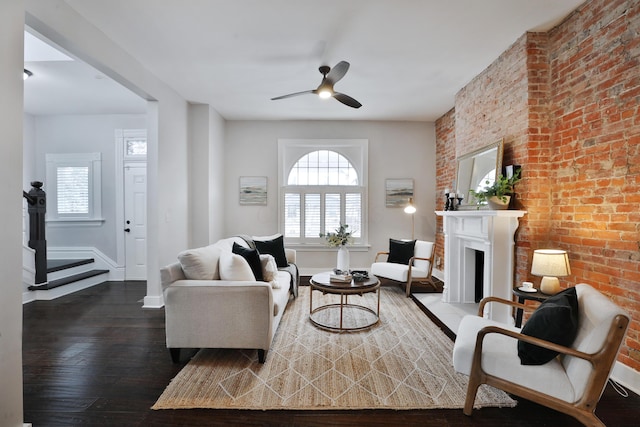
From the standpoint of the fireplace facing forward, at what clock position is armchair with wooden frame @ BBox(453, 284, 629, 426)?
The armchair with wooden frame is roughly at 10 o'clock from the fireplace.

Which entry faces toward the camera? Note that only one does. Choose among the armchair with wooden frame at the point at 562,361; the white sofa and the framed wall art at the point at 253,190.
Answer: the framed wall art

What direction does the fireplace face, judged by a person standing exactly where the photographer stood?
facing the viewer and to the left of the viewer

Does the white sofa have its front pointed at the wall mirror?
yes

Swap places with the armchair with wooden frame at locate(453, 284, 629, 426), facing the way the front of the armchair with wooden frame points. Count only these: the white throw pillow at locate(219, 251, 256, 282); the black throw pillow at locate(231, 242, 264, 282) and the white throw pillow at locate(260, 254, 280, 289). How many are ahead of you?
3

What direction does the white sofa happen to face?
to the viewer's right

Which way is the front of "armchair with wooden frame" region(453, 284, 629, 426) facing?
to the viewer's left

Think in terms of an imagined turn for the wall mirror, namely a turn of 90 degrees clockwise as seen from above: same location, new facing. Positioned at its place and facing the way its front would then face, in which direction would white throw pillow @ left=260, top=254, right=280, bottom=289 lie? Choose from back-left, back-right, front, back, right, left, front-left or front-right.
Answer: left

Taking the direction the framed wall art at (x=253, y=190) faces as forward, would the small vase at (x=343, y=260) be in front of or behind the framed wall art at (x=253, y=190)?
in front

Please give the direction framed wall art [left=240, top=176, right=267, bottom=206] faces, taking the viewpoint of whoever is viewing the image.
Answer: facing the viewer

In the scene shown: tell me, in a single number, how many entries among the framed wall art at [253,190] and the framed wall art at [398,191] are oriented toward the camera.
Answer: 2

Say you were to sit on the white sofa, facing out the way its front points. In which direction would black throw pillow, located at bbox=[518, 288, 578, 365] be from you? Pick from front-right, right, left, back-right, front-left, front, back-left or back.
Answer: front-right

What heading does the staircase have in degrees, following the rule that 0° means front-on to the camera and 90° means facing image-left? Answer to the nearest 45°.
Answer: approximately 315°

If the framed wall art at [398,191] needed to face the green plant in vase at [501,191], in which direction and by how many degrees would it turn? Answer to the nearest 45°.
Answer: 0° — it already faces it

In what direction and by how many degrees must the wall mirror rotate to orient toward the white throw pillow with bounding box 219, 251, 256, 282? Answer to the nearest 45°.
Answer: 0° — it already faces it

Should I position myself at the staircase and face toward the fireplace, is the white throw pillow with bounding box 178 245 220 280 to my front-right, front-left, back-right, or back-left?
front-right

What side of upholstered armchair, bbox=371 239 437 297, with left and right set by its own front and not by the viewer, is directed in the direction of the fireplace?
left
